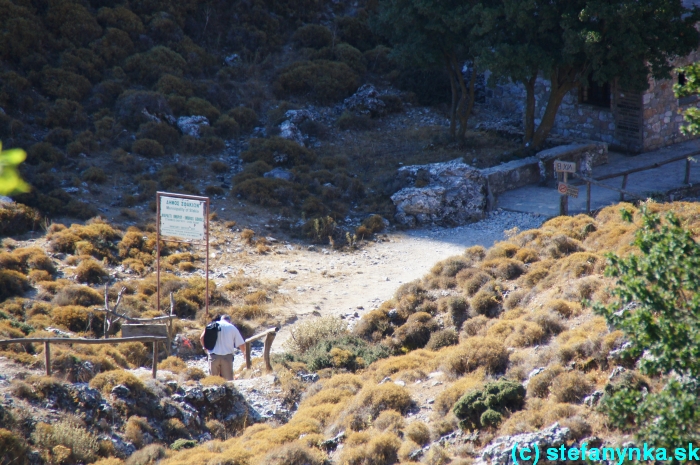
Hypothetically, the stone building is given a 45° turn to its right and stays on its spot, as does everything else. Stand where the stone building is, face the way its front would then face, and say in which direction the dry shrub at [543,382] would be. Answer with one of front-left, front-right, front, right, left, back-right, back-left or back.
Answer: left

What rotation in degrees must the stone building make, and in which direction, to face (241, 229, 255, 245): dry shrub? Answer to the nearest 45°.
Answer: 0° — it already faces it

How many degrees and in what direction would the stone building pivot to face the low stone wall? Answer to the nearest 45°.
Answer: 0° — it already faces it

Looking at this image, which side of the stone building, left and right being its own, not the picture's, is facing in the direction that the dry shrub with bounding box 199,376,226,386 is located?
front

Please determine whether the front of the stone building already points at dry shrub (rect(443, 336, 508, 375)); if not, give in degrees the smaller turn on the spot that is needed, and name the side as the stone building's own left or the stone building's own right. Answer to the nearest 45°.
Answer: approximately 45° to the stone building's own left

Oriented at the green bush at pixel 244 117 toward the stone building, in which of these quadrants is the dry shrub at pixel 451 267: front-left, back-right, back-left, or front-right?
front-right

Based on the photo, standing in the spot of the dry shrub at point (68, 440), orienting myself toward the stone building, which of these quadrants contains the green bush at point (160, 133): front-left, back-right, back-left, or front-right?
front-left

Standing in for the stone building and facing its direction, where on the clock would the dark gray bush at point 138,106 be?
The dark gray bush is roughly at 1 o'clock from the stone building.

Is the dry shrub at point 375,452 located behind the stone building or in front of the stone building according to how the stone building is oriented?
in front

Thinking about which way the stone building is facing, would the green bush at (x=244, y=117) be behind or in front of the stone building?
in front

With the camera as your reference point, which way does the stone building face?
facing the viewer and to the left of the viewer

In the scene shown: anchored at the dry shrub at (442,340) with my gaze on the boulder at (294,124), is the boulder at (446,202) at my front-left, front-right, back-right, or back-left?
front-right

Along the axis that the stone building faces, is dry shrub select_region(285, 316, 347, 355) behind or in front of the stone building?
in front

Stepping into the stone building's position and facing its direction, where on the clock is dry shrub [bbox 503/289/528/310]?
The dry shrub is roughly at 11 o'clock from the stone building.

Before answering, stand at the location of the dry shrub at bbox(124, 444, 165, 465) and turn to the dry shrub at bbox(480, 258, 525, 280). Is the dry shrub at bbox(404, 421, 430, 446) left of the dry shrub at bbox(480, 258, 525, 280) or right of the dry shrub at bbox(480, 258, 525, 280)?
right

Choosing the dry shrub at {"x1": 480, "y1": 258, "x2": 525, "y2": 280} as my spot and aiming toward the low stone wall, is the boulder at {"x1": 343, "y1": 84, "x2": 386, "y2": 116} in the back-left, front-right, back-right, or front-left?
front-left

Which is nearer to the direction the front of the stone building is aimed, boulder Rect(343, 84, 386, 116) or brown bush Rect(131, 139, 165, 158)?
the brown bush

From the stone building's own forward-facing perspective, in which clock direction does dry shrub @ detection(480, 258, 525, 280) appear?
The dry shrub is roughly at 11 o'clock from the stone building.
